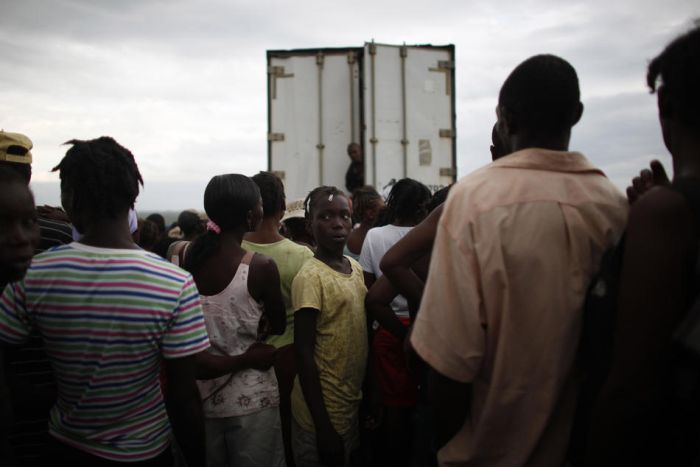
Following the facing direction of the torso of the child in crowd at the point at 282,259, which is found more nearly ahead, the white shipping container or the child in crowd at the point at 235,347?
the white shipping container

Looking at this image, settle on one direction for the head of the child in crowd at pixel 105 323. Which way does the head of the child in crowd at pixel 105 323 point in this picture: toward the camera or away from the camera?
away from the camera

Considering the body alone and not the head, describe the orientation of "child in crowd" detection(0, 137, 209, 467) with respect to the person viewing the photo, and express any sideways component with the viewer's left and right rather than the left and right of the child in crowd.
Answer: facing away from the viewer

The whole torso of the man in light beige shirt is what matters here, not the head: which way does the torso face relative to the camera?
away from the camera

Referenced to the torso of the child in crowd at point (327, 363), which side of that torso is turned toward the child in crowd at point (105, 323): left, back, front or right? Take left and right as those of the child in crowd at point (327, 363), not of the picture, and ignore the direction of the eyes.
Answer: right

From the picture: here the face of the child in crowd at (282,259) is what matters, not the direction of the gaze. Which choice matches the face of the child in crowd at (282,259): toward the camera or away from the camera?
away from the camera

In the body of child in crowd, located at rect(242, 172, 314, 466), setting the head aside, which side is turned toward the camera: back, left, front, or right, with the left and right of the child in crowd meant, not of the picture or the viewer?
back

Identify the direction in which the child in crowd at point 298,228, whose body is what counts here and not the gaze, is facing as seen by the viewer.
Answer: away from the camera

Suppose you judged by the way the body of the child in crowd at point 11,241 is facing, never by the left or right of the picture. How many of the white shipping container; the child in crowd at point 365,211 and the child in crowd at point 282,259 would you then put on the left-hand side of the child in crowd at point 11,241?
3

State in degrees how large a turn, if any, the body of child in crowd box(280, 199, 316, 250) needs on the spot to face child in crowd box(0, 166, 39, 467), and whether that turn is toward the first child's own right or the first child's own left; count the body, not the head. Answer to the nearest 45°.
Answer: approximately 180°

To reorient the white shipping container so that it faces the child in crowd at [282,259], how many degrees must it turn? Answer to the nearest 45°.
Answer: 0° — it already faces them
